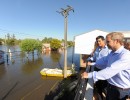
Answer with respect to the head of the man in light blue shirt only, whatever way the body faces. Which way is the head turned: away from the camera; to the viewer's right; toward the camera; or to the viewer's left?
to the viewer's left

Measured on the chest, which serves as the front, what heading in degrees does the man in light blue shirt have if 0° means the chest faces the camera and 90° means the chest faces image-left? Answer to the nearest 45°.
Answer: approximately 90°
